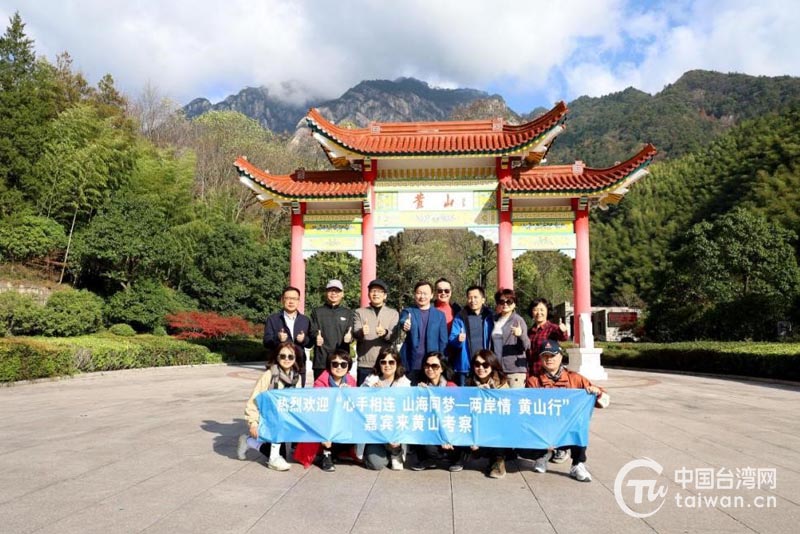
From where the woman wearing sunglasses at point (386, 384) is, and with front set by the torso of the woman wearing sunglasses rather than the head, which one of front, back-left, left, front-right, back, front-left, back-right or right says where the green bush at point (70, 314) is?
back-right

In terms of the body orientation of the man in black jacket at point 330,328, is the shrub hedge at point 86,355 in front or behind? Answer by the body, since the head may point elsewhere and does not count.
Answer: behind

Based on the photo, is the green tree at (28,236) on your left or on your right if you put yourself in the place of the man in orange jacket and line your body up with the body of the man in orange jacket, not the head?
on your right

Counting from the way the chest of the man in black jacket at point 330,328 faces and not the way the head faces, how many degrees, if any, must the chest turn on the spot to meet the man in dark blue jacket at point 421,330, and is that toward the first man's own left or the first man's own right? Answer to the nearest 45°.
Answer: approximately 90° to the first man's own left

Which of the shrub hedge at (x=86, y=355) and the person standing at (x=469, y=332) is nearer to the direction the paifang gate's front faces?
the person standing

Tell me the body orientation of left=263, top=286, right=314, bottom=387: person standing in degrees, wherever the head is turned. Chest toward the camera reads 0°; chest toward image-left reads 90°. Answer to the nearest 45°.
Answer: approximately 0°

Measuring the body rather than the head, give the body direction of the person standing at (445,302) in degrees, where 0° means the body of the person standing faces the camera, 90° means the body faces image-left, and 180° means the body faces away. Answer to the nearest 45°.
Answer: approximately 0°

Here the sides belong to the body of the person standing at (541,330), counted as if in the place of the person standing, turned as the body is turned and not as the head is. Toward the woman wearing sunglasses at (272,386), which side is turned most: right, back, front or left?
right

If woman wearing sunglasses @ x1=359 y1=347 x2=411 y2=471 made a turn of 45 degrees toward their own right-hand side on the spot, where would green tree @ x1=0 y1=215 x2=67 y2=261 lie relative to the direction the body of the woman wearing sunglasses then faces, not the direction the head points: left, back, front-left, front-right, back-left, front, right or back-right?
right
